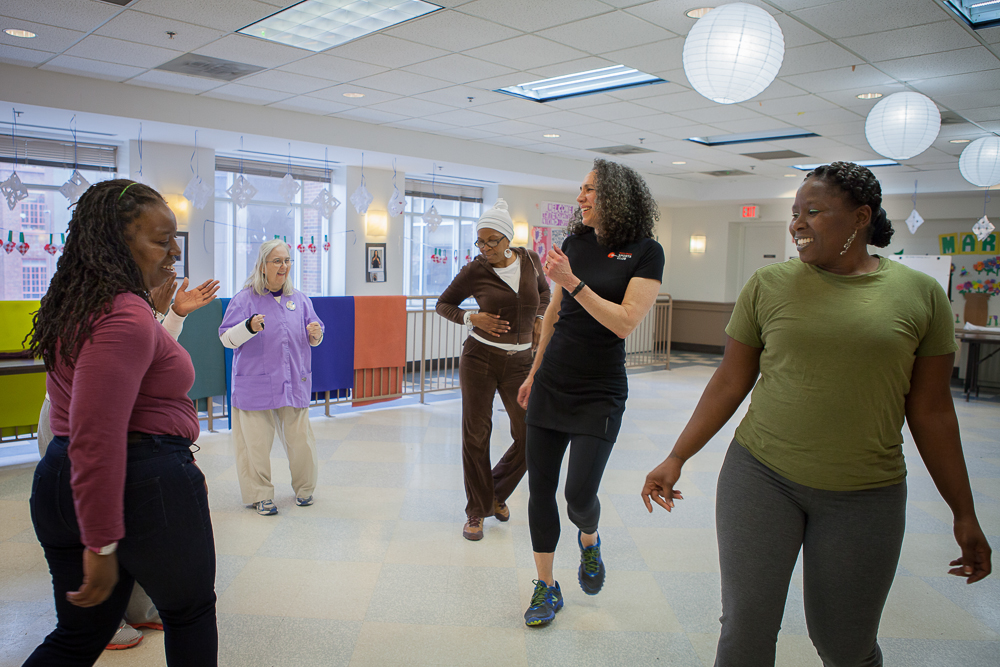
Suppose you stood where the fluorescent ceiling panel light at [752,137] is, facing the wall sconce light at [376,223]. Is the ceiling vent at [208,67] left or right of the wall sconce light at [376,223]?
left

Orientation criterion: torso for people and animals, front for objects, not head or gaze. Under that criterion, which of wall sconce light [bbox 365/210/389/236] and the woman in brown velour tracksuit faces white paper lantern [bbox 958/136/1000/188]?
the wall sconce light

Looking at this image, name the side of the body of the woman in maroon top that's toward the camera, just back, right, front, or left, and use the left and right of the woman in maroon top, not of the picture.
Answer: right

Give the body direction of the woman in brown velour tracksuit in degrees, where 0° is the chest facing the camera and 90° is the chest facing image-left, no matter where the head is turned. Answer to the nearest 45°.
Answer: approximately 0°

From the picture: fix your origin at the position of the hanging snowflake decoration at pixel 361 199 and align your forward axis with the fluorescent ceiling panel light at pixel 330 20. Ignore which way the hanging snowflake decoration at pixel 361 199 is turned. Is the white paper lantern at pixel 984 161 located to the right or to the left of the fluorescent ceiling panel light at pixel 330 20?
left

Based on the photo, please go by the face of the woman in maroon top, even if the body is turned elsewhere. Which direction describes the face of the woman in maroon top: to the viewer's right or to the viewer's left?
to the viewer's right

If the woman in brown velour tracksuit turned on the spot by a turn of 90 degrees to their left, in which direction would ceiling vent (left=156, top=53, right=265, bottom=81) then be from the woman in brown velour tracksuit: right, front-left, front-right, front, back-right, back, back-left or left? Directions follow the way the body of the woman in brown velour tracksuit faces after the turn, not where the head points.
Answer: back-left

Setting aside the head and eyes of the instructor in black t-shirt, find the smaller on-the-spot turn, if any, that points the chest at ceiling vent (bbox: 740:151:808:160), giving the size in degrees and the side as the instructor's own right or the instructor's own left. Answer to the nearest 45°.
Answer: approximately 135° to the instructor's own right

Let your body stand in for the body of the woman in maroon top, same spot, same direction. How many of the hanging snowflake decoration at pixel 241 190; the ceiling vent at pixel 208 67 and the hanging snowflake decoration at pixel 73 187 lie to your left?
3

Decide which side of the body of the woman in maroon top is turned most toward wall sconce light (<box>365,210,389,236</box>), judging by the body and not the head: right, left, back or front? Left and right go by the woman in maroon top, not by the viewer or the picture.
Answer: left

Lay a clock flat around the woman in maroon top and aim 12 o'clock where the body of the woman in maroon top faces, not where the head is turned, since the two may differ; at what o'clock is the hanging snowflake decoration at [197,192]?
The hanging snowflake decoration is roughly at 9 o'clock from the woman in maroon top.

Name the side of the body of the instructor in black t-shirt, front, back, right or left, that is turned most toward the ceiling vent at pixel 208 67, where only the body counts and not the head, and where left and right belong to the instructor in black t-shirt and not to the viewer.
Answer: right
